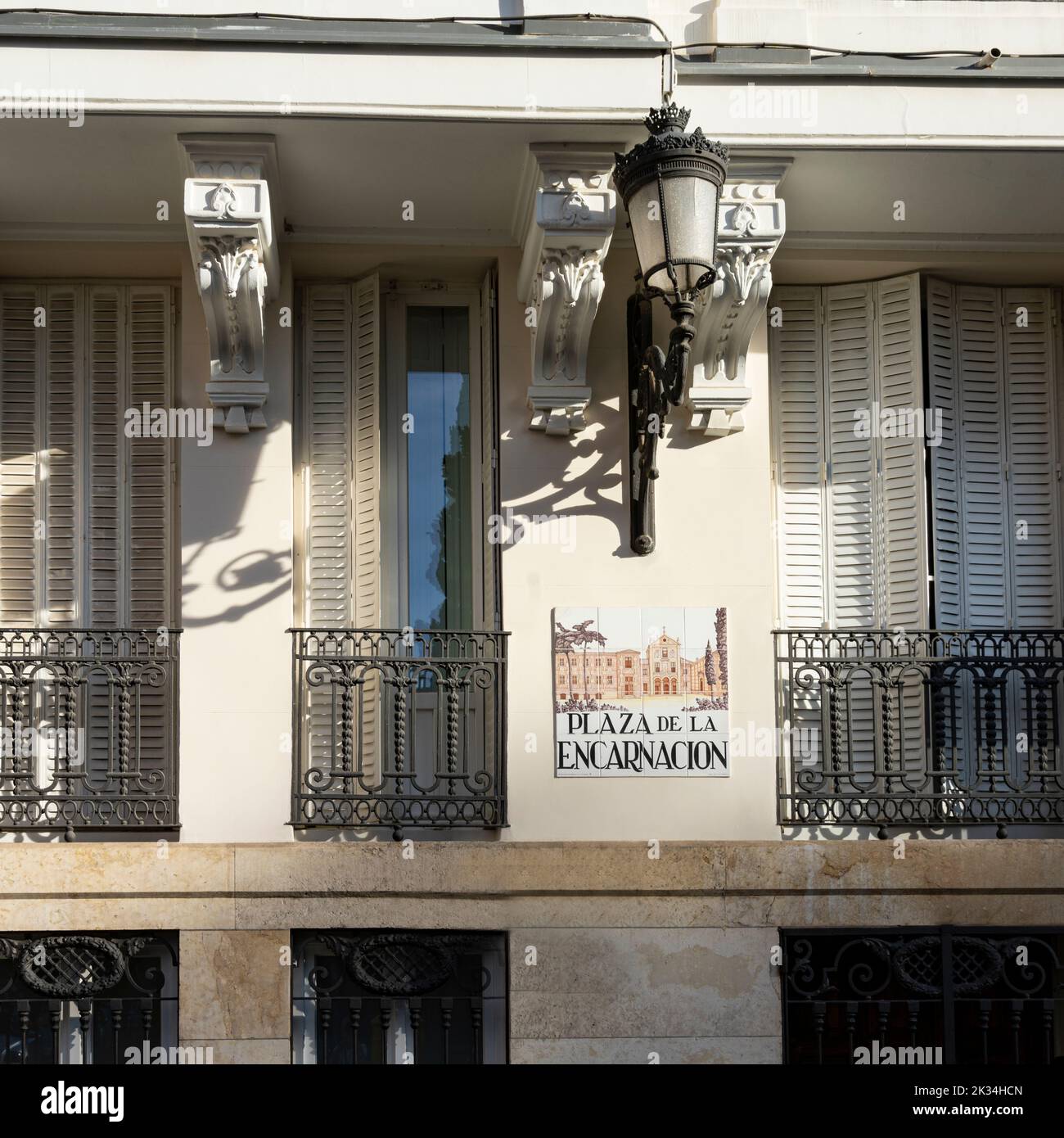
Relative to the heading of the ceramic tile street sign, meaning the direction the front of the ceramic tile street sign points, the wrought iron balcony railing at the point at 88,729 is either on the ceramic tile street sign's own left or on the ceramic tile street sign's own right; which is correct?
on the ceramic tile street sign's own right

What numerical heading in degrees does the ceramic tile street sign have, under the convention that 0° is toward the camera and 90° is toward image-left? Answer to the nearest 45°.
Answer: approximately 0°

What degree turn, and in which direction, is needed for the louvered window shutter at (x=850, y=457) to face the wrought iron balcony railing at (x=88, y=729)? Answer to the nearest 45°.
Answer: approximately 90° to its right

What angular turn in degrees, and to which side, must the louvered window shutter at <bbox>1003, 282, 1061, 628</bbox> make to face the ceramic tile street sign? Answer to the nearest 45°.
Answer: approximately 45° to its right

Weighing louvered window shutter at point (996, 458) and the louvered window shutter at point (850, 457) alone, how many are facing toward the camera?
2

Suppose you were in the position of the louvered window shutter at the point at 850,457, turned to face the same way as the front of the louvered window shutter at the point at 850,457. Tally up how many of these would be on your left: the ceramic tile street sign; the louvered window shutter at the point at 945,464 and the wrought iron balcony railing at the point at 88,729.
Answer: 1

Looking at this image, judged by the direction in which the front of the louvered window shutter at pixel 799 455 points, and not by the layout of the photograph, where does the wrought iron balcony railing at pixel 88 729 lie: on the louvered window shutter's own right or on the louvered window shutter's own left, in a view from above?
on the louvered window shutter's own right

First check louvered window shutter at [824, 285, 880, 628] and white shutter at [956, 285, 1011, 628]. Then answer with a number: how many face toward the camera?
2
